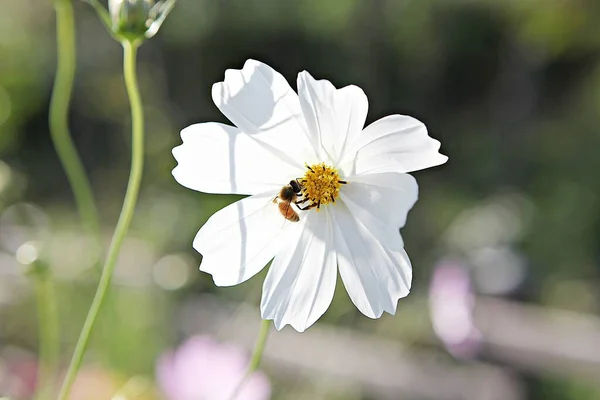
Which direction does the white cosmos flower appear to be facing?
toward the camera
